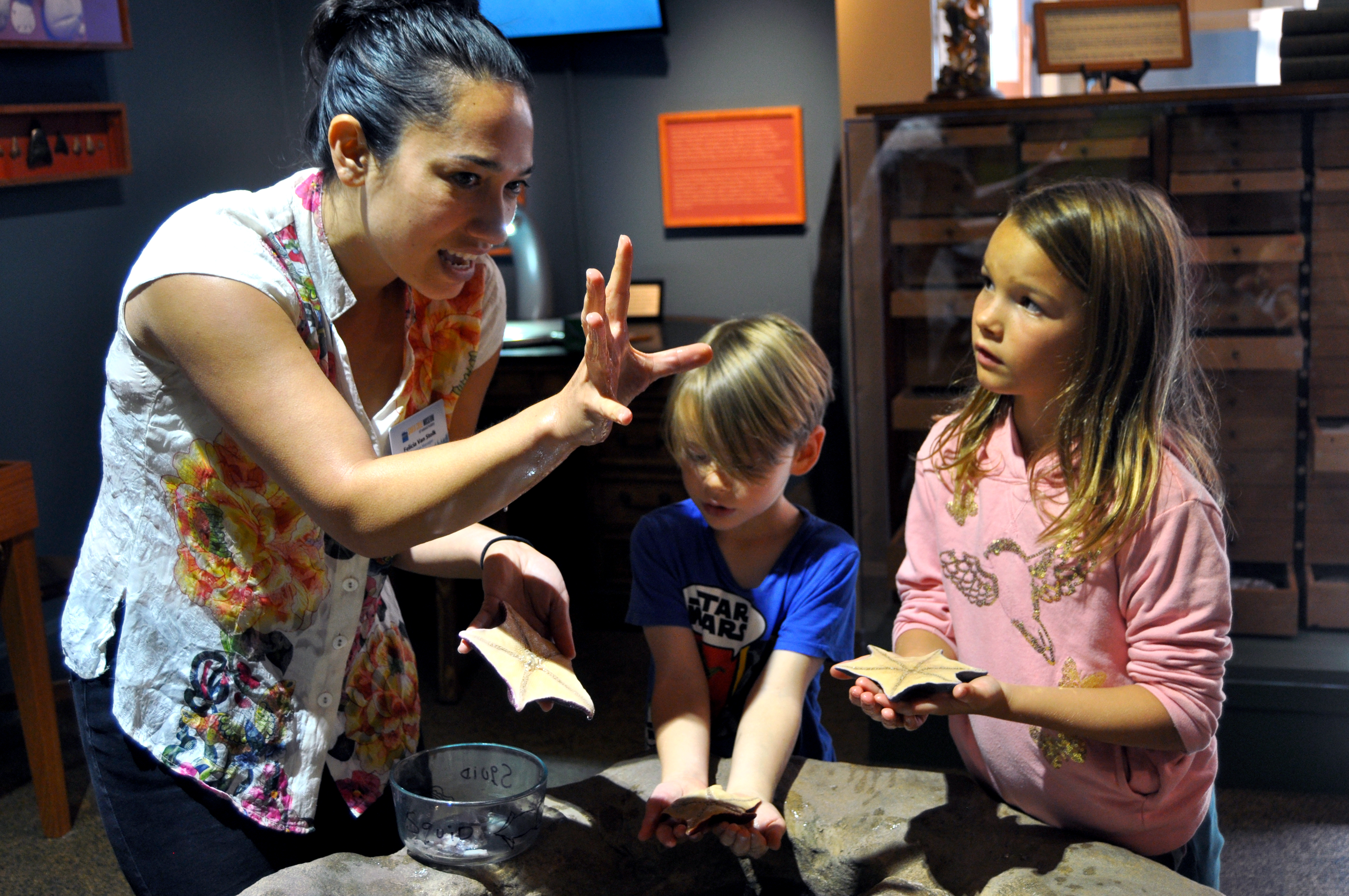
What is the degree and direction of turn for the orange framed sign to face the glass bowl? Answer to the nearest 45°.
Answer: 0° — it already faces it

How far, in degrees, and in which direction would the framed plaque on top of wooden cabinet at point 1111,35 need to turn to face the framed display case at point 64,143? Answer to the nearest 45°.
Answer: approximately 90° to its right

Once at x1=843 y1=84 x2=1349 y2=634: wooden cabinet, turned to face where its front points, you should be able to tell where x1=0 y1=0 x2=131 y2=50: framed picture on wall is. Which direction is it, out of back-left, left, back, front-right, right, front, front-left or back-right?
right

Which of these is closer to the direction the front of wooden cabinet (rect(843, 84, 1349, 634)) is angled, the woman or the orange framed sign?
the woman

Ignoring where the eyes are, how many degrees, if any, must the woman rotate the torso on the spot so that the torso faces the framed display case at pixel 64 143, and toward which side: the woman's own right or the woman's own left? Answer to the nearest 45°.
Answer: approximately 135° to the woman's own left

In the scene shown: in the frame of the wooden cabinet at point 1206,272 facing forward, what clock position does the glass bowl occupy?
The glass bowl is roughly at 1 o'clock from the wooden cabinet.

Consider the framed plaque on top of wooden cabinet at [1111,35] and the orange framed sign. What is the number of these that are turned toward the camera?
2

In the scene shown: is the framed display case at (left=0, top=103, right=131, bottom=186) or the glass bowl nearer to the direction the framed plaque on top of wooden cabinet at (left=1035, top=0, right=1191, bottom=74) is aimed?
the glass bowl

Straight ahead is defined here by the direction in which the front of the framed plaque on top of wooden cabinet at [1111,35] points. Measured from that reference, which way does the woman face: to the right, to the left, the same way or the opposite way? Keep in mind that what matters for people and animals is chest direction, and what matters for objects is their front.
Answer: to the left
